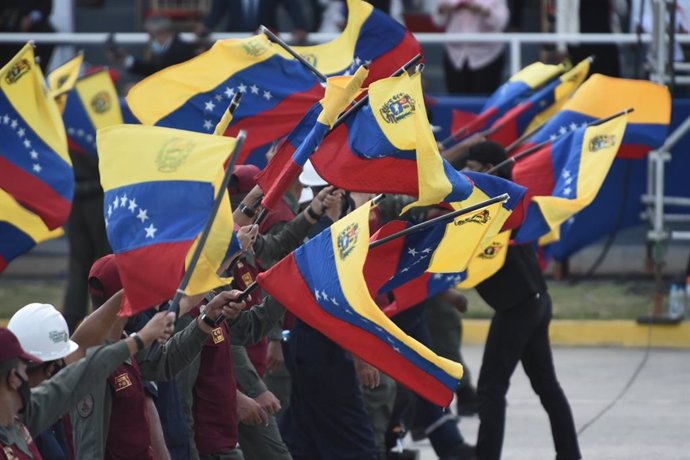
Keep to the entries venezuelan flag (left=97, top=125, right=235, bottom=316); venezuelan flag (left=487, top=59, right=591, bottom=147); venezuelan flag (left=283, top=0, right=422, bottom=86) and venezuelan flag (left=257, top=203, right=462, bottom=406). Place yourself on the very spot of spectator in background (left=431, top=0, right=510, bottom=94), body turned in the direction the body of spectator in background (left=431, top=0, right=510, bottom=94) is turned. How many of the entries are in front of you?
4

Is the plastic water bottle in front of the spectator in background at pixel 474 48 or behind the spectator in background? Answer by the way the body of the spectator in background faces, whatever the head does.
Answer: in front

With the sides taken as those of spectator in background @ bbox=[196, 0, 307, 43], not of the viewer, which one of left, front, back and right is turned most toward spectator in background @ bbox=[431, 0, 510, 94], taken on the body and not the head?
left

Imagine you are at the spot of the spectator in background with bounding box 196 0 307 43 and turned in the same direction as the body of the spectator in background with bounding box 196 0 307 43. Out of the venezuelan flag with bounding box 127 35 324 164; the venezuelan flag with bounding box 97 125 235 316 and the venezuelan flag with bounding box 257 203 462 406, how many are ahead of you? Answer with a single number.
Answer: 3

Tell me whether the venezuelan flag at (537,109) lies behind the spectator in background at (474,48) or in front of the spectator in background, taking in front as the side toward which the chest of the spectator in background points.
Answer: in front

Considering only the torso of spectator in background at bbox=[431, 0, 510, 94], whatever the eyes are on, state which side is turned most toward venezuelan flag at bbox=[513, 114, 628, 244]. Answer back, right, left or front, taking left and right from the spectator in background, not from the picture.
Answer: front

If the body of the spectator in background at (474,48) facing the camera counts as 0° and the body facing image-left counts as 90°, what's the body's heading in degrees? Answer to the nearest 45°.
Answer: approximately 0°

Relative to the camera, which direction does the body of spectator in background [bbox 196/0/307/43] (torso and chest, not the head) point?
toward the camera

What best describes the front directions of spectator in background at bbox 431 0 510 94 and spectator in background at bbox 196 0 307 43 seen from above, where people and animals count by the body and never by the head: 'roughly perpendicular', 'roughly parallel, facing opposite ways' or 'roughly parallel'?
roughly parallel

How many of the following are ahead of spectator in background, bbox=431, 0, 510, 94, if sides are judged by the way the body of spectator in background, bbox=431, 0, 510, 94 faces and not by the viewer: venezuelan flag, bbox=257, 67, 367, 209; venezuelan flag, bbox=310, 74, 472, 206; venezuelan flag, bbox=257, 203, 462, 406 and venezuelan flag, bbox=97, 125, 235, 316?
4

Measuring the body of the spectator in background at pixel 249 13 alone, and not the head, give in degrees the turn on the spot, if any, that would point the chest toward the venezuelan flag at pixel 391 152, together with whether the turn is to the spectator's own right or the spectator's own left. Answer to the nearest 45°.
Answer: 0° — they already face it

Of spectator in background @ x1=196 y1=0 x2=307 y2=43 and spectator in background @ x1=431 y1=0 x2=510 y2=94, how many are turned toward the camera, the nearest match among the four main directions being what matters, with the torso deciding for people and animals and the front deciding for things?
2

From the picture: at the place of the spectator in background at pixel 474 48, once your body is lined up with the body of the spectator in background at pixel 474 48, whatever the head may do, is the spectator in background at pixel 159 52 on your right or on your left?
on your right

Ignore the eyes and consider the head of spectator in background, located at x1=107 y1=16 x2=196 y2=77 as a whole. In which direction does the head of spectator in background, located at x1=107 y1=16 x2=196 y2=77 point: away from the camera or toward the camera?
toward the camera
